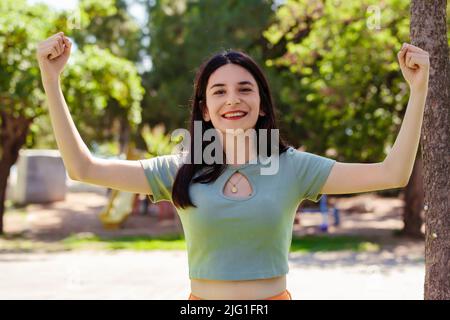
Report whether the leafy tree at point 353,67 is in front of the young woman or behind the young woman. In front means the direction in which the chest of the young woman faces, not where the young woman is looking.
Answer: behind

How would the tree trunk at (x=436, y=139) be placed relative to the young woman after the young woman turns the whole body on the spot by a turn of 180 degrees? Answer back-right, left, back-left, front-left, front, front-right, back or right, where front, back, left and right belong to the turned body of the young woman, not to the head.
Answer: front-right

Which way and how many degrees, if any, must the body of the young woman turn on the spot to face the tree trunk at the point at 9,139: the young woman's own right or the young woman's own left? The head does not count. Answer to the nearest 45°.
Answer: approximately 180°

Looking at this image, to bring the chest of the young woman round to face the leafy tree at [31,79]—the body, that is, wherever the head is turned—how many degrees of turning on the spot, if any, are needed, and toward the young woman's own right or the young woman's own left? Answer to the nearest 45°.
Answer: approximately 180°

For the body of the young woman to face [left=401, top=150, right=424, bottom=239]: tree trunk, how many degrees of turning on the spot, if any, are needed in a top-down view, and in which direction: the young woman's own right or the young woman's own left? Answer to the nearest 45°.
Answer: approximately 180°

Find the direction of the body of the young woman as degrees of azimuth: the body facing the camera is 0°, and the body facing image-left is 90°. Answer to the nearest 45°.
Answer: approximately 0°

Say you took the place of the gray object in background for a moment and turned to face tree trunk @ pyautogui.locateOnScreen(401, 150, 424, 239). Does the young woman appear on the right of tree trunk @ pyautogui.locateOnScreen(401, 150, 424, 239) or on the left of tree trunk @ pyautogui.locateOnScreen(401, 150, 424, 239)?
right

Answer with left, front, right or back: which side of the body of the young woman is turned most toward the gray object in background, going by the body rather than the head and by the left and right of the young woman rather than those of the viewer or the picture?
back
